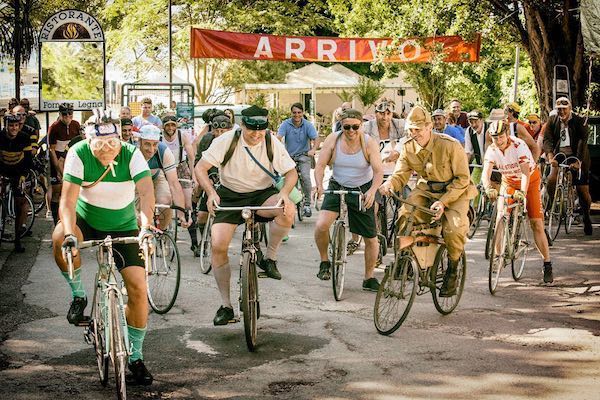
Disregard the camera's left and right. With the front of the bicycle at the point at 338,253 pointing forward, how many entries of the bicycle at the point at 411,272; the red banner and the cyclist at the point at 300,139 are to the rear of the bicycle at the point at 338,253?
2

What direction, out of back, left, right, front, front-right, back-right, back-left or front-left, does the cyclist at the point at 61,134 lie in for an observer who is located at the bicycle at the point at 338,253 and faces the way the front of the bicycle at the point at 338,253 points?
back-right

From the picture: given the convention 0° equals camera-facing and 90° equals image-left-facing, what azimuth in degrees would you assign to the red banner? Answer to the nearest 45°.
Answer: approximately 0°

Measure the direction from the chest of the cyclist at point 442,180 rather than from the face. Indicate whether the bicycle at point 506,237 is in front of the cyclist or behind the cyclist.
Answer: behind

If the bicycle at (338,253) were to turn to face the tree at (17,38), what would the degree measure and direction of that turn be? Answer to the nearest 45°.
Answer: approximately 135° to its right

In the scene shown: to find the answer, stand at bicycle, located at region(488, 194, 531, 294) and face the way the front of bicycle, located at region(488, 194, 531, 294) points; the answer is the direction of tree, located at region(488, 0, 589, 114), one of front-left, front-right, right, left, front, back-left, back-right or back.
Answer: back-right

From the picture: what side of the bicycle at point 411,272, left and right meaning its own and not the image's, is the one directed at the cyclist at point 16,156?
right

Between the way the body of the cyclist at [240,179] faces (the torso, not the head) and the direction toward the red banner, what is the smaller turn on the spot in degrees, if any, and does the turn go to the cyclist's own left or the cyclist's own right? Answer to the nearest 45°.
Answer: approximately 180°

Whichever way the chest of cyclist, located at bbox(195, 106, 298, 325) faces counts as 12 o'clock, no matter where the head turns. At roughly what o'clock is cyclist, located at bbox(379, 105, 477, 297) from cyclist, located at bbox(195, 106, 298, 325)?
cyclist, located at bbox(379, 105, 477, 297) is roughly at 9 o'clock from cyclist, located at bbox(195, 106, 298, 325).

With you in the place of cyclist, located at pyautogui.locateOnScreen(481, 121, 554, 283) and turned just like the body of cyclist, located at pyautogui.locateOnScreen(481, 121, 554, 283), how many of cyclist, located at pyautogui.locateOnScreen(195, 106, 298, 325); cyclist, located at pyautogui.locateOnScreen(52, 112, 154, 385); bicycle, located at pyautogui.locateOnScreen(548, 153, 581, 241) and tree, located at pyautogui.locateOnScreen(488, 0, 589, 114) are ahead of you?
2

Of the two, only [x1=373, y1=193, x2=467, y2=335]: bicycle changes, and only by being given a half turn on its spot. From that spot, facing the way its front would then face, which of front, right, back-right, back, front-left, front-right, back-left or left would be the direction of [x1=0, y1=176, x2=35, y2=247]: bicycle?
left

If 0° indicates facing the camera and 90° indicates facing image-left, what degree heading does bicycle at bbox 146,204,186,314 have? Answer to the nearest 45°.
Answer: approximately 315°

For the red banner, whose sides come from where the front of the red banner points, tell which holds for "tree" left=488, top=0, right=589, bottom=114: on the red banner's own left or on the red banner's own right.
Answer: on the red banner's own left

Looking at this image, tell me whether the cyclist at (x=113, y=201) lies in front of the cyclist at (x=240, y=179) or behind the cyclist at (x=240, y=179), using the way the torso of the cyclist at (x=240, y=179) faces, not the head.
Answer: in front
